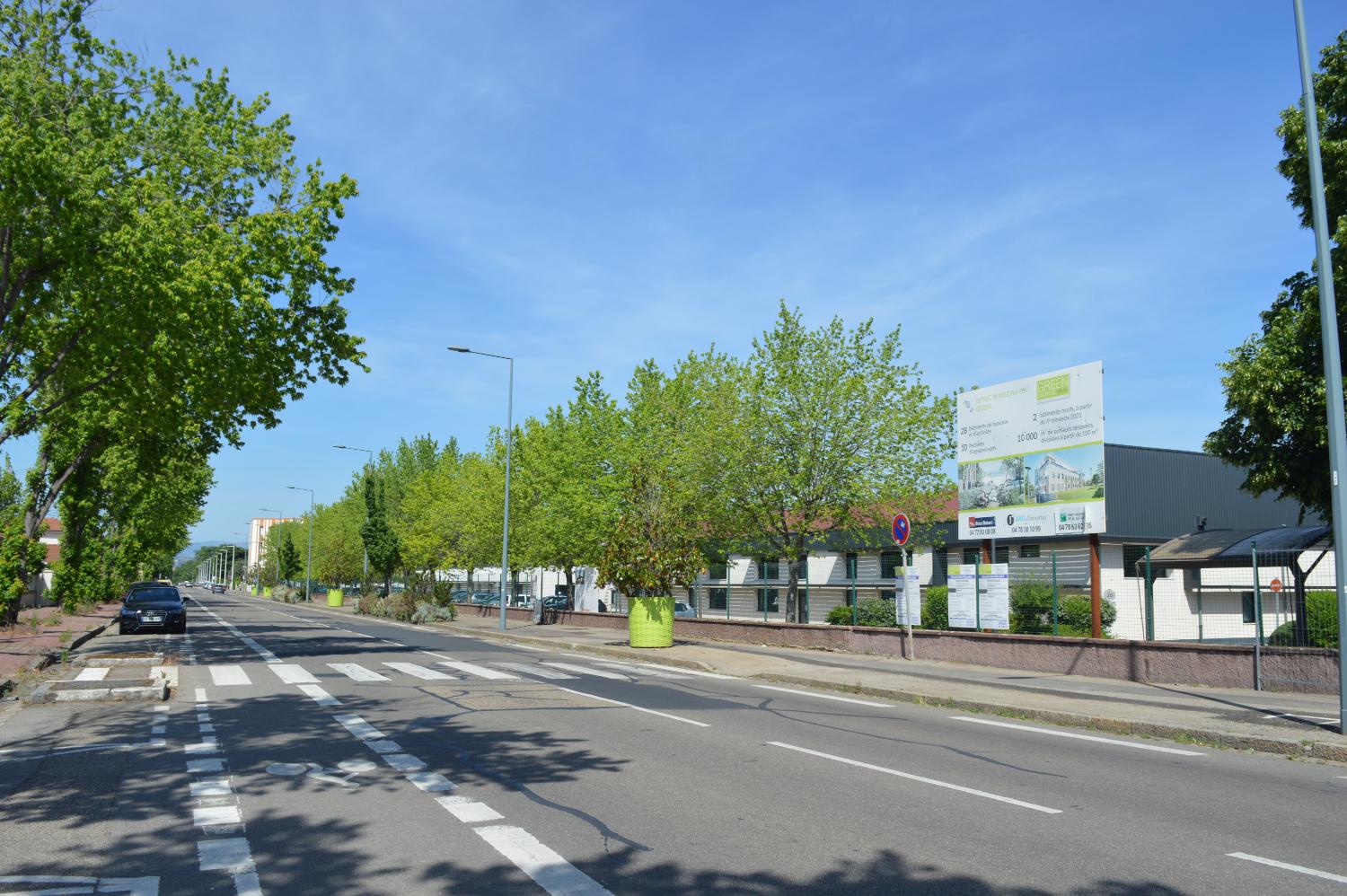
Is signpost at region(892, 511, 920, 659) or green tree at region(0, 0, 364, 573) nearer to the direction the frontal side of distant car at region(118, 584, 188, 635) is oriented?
the green tree

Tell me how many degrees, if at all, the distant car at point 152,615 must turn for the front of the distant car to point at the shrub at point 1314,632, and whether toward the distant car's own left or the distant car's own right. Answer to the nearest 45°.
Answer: approximately 45° to the distant car's own left

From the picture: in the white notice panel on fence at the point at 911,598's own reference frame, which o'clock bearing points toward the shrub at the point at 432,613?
The shrub is roughly at 3 o'clock from the white notice panel on fence.

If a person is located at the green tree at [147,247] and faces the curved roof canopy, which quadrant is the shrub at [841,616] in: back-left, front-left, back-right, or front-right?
front-left

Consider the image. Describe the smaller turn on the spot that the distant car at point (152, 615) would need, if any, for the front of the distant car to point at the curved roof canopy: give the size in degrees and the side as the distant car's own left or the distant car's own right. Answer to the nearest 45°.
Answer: approximately 45° to the distant car's own left

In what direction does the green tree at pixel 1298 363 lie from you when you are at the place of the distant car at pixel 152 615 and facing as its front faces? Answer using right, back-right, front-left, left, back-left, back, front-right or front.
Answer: front-left

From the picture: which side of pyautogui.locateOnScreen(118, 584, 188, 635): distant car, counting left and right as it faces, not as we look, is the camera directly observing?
front

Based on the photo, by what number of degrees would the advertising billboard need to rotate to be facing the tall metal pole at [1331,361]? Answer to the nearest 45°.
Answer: approximately 45° to its left

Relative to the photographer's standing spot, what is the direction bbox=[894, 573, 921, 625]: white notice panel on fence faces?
facing the viewer and to the left of the viewer

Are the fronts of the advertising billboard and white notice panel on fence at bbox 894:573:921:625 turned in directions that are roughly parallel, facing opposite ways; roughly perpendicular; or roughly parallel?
roughly parallel

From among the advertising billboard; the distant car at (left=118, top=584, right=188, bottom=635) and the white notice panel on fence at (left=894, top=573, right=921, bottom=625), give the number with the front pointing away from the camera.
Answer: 0

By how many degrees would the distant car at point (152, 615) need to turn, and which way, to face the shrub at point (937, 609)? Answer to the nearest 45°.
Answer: approximately 90° to its left

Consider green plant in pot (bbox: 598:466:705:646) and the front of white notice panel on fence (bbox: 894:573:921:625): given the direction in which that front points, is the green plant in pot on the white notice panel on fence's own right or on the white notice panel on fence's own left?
on the white notice panel on fence's own right

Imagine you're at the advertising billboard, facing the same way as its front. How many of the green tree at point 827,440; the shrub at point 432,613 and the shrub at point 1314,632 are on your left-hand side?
1
